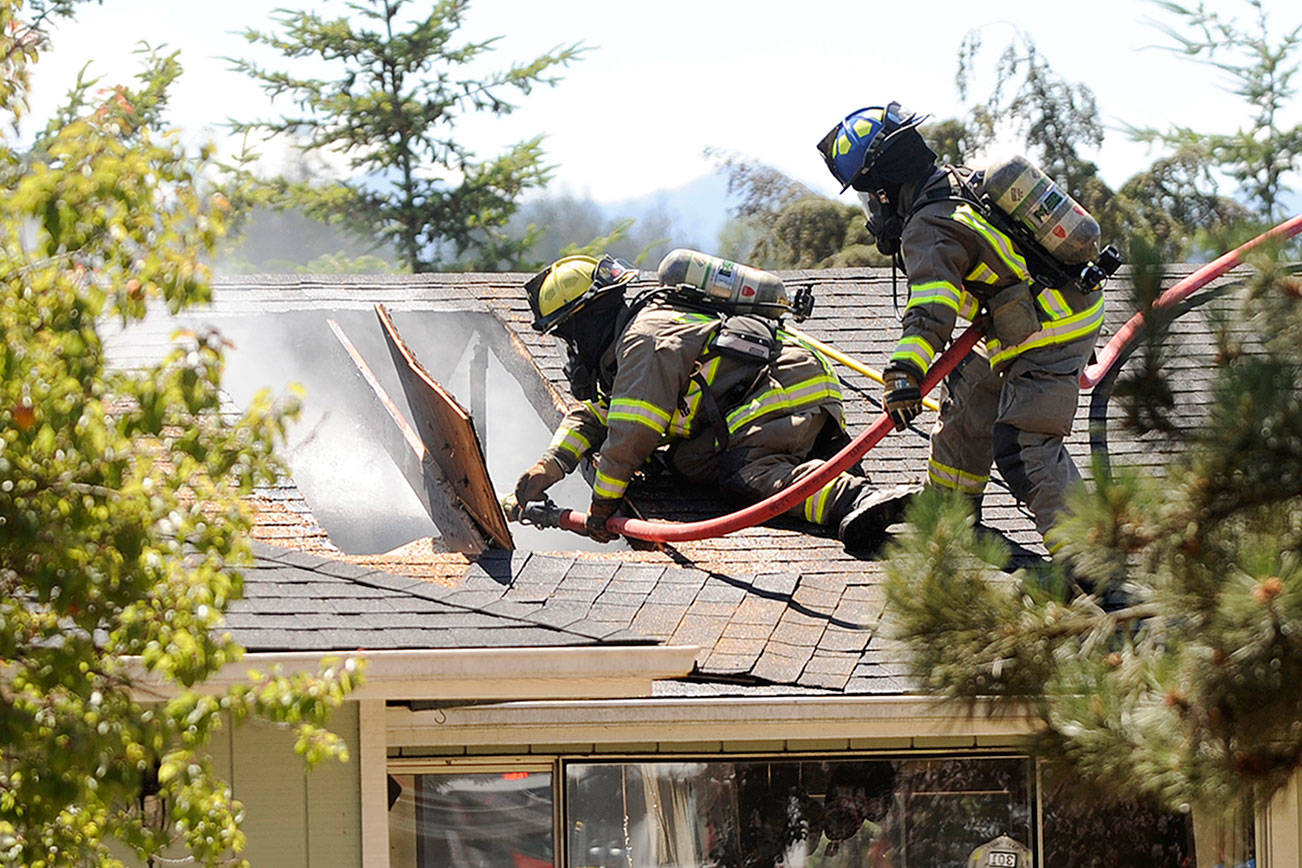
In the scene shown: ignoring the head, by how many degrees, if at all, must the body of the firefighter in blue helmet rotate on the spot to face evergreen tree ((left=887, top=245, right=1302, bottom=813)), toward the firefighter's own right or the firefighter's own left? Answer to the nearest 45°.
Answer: approximately 90° to the firefighter's own left

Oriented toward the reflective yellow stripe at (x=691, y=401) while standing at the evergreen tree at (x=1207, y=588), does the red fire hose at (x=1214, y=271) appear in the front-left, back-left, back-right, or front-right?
front-right

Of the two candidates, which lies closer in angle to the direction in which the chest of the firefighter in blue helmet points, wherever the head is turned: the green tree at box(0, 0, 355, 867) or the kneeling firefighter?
the kneeling firefighter

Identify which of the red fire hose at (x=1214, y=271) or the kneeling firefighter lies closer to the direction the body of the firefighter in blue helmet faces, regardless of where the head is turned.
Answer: the kneeling firefighter

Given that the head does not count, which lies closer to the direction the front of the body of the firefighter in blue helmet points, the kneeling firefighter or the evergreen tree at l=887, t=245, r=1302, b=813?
the kneeling firefighter

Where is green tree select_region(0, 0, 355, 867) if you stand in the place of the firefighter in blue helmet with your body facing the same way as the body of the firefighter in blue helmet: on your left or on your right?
on your left

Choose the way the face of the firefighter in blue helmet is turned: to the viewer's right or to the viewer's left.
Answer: to the viewer's left

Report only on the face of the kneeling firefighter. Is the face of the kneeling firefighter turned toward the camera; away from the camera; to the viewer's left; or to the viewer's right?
to the viewer's left

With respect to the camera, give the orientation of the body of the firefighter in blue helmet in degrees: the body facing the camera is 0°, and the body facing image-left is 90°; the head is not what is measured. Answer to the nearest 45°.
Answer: approximately 90°
